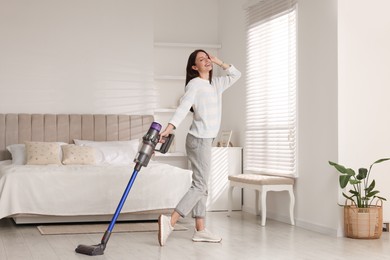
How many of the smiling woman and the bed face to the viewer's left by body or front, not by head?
0

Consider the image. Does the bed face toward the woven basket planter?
no

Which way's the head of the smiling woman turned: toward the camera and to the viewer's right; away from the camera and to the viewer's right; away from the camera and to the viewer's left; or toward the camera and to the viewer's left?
toward the camera and to the viewer's right

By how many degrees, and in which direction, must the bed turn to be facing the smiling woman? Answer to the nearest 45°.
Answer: approximately 45° to its left

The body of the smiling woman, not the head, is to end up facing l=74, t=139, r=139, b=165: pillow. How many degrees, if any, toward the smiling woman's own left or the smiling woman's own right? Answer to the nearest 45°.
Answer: approximately 180°

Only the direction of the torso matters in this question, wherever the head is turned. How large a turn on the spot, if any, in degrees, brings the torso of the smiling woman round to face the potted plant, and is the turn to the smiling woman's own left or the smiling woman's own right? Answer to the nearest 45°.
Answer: approximately 45° to the smiling woman's own left

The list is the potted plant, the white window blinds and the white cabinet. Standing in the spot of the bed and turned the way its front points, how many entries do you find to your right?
0

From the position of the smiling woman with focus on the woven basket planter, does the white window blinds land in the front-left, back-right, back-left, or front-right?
front-left

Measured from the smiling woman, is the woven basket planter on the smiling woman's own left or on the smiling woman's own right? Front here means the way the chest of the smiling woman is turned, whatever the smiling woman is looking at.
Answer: on the smiling woman's own left

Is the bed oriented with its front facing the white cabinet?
no

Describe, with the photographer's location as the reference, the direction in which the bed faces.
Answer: facing the viewer

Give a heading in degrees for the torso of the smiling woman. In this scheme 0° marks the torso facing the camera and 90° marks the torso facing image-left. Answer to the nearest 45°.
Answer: approximately 315°

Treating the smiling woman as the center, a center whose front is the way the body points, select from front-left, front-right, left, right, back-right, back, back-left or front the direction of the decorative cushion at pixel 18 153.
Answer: back

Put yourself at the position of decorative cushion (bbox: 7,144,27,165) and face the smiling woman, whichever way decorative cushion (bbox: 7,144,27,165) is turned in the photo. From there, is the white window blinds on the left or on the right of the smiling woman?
left

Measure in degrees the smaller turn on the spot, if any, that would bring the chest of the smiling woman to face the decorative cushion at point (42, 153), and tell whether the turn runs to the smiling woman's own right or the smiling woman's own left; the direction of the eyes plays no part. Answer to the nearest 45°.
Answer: approximately 180°
